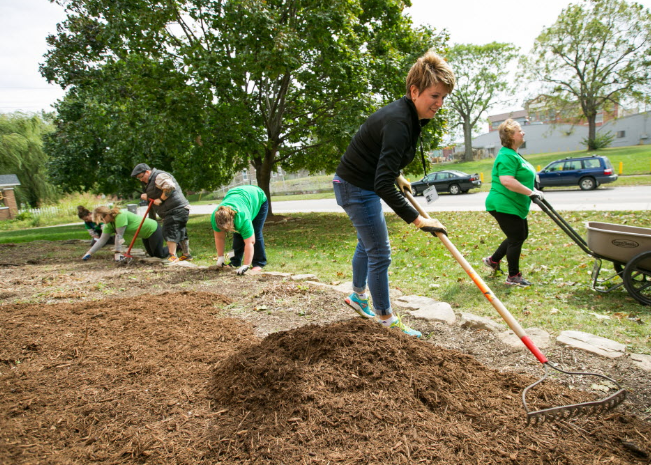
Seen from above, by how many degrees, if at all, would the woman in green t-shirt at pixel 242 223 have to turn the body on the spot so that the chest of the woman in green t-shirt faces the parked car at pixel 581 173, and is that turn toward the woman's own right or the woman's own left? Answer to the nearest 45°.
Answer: approximately 180°

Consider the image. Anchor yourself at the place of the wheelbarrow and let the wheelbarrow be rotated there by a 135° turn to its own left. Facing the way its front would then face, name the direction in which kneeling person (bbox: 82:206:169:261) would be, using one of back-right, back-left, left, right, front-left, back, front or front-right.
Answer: front-left

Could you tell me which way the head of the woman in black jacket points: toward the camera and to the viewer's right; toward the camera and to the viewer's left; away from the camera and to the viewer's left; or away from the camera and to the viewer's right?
toward the camera and to the viewer's right

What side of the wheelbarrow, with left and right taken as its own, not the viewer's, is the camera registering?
right

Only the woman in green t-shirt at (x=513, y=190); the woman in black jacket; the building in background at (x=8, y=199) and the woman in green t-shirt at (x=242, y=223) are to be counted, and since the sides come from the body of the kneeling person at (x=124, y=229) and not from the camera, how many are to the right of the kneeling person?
1

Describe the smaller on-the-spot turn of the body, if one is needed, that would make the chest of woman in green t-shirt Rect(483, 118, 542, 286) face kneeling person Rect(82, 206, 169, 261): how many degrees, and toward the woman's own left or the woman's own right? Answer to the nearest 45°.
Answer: approximately 180°

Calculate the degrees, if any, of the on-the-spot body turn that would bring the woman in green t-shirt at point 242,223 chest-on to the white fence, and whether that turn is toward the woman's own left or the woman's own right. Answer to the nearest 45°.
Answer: approximately 90° to the woman's own right

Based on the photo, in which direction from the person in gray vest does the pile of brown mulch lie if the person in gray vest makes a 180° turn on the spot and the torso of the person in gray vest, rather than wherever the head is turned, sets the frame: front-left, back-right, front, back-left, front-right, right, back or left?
right

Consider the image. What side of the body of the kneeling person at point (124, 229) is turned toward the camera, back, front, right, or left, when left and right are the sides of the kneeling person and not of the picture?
left

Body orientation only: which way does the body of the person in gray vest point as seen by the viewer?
to the viewer's left

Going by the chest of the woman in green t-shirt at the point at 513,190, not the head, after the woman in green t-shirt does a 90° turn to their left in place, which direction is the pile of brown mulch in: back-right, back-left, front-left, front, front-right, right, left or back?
back

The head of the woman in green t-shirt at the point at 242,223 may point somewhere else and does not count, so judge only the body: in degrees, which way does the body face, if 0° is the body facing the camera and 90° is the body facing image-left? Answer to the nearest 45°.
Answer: approximately 45°

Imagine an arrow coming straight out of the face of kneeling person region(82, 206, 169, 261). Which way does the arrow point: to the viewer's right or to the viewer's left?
to the viewer's left
